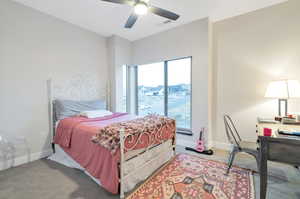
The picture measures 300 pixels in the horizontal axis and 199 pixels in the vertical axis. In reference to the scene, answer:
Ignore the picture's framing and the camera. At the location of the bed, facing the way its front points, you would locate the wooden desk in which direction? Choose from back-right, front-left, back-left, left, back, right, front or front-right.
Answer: front

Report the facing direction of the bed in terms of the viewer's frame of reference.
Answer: facing the viewer and to the right of the viewer

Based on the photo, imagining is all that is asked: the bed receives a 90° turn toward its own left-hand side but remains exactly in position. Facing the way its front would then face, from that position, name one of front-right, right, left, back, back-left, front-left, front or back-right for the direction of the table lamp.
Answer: front-right
